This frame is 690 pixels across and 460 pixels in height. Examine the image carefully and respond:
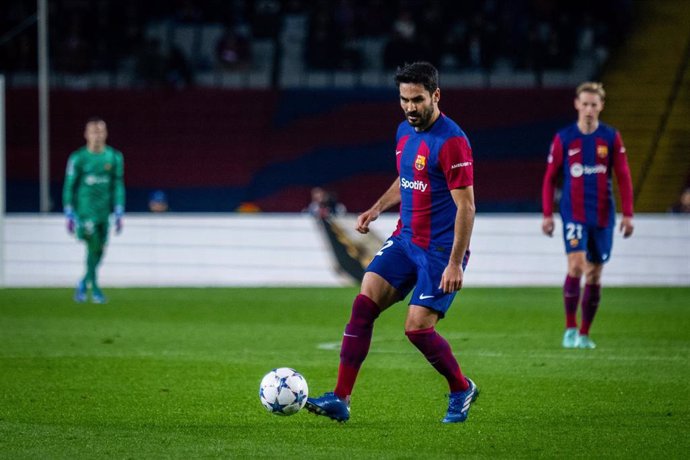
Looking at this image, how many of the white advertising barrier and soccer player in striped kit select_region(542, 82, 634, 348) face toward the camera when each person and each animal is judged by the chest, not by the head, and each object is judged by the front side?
2

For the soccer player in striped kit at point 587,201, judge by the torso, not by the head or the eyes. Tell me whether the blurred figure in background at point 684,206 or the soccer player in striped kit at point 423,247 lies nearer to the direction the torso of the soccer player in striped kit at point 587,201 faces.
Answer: the soccer player in striped kit

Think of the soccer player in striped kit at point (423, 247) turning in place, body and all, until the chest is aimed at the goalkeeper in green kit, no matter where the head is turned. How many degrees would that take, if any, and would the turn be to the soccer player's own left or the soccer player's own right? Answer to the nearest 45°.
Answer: approximately 90° to the soccer player's own right

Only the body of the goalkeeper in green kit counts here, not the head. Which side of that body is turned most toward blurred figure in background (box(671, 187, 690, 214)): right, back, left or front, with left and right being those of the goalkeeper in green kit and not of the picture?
left

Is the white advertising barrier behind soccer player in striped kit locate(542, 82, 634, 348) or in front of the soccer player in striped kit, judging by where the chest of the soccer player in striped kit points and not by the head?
behind

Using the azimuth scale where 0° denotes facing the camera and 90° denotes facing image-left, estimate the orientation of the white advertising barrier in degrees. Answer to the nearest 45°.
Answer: approximately 0°

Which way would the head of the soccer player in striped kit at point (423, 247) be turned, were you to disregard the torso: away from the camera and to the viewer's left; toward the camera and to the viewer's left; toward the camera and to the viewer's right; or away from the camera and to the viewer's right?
toward the camera and to the viewer's left

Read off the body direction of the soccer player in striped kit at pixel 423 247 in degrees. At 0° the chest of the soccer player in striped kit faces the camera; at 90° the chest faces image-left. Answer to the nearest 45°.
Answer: approximately 45°

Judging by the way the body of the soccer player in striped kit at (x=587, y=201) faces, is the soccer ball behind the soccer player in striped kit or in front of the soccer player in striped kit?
in front

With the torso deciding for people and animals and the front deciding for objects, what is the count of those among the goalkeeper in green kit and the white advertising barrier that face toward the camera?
2

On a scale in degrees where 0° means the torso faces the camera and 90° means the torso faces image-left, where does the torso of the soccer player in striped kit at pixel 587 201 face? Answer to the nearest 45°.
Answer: approximately 0°
